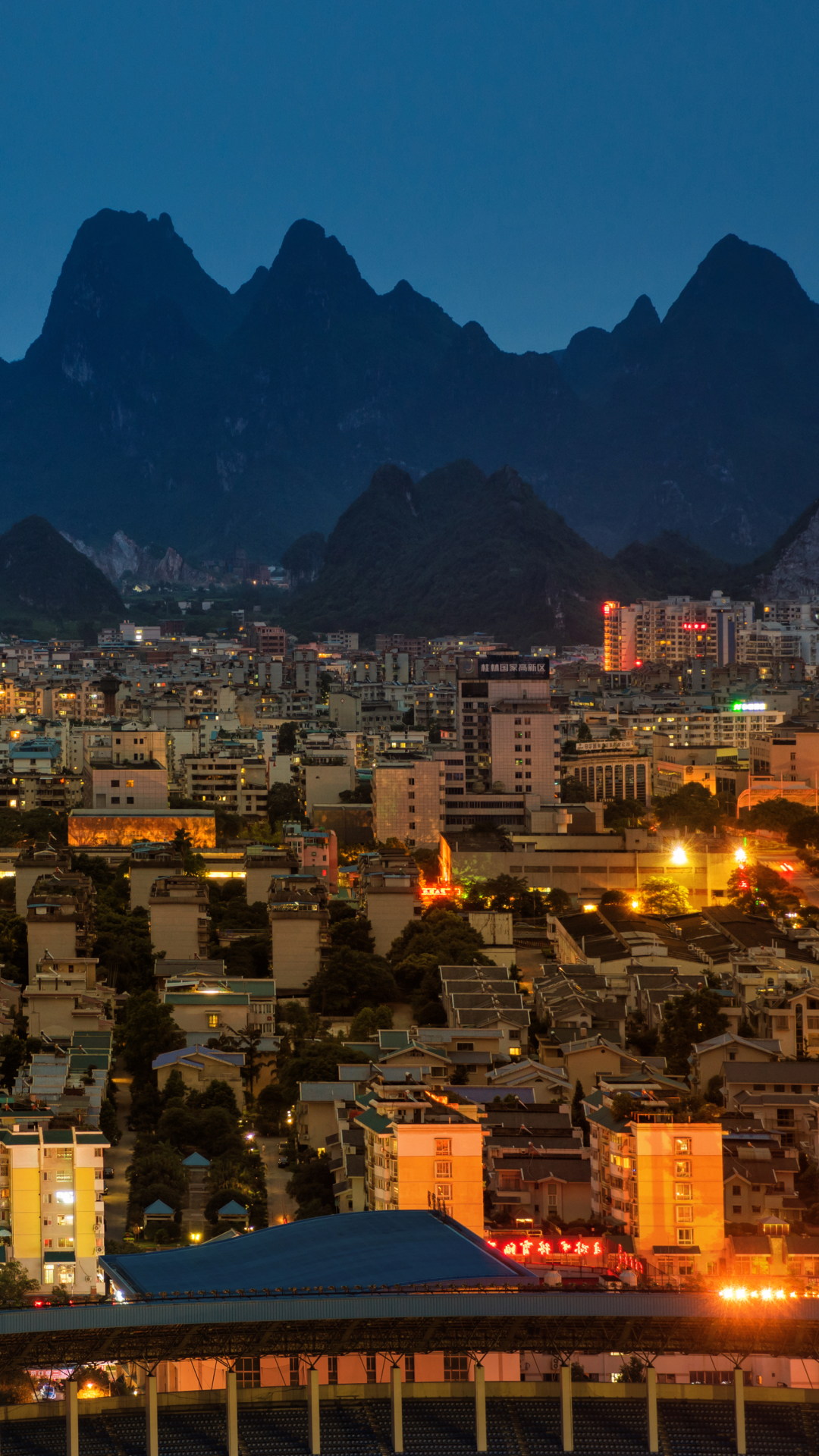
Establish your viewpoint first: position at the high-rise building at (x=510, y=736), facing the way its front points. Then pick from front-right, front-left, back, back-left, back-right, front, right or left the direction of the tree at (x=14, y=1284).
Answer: front

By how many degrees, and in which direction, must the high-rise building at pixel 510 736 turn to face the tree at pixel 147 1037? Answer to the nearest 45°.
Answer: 0° — it already faces it

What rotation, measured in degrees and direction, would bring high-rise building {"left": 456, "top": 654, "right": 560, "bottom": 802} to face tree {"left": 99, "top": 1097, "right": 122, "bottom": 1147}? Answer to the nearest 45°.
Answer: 0° — it already faces it

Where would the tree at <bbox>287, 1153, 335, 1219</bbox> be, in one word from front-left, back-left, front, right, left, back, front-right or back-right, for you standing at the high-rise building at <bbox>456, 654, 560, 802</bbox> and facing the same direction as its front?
front

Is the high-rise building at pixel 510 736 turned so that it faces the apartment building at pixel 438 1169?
yes

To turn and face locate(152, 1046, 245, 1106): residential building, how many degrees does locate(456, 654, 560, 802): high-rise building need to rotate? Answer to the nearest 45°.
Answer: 0° — it already faces it

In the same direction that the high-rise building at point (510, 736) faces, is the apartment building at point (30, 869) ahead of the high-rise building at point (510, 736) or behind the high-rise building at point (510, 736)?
ahead

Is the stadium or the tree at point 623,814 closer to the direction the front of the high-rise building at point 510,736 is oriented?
the stadium

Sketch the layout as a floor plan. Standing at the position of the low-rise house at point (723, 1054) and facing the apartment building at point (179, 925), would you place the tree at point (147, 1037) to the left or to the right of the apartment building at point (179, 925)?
left

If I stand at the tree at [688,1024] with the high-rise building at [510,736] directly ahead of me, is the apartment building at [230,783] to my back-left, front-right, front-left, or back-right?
front-left

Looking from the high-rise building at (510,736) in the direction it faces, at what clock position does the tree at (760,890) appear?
The tree is roughly at 11 o'clock from the high-rise building.

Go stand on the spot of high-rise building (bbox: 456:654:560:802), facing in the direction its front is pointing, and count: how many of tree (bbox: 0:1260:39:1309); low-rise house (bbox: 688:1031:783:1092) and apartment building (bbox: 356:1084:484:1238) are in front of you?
3

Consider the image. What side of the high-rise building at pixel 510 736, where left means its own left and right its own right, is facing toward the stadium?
front

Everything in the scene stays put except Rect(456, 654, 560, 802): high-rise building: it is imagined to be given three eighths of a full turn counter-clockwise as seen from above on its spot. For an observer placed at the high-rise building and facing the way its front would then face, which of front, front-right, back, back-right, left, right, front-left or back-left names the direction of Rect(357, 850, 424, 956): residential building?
back-right

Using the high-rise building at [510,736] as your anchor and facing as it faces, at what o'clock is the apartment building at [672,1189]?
The apartment building is roughly at 12 o'clock from the high-rise building.

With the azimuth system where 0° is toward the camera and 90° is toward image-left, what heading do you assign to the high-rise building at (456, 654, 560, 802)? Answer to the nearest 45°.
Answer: approximately 0°
